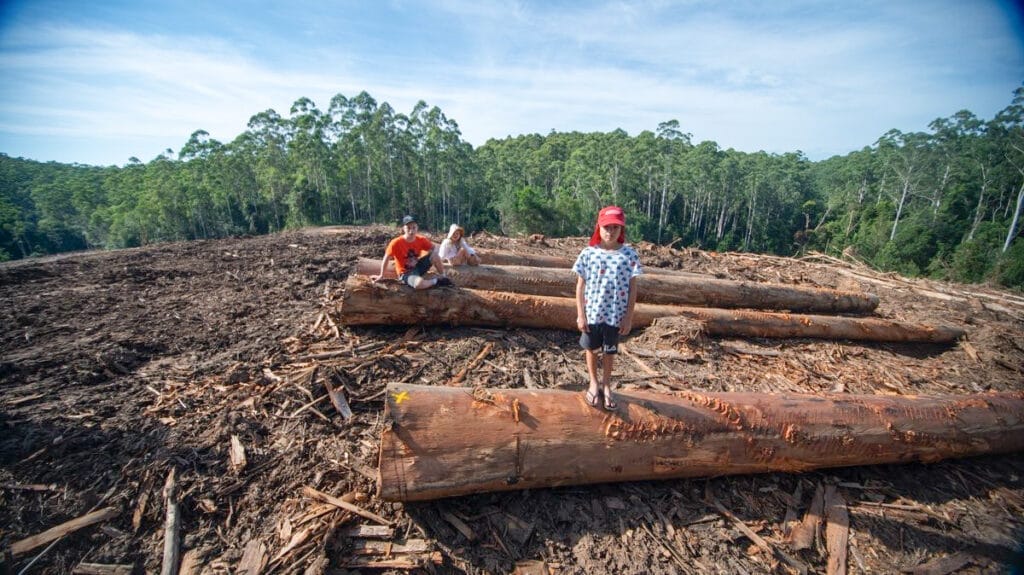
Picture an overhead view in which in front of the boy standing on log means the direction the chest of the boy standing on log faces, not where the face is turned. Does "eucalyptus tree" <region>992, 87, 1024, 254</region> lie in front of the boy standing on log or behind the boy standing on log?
behind

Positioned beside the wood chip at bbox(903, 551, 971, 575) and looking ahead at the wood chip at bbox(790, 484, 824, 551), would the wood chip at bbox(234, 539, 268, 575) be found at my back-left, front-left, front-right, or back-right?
front-left

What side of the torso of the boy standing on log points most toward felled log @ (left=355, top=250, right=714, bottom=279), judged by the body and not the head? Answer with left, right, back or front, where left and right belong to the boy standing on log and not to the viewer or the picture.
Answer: back

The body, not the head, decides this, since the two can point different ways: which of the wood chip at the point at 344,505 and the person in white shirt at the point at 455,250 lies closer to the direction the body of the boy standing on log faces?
the wood chip

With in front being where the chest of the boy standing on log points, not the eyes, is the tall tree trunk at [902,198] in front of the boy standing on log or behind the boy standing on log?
behind

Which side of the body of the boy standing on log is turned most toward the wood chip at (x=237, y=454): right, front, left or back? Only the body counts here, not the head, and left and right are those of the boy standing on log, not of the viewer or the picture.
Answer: right

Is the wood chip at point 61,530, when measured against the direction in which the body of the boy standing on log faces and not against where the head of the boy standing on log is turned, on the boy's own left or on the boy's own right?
on the boy's own right

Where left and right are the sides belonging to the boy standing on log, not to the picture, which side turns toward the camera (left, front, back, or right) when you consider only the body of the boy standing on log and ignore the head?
front

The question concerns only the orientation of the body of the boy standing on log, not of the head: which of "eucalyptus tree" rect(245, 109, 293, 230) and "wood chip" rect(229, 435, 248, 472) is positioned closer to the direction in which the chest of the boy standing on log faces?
the wood chip

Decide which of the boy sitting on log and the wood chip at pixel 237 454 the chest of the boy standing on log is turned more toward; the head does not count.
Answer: the wood chip

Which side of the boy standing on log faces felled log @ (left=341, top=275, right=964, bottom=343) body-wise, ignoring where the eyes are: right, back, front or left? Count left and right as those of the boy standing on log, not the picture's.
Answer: back

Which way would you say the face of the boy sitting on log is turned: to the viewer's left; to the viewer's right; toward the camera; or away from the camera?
toward the camera

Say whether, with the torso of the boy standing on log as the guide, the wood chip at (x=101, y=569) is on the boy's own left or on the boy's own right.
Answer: on the boy's own right

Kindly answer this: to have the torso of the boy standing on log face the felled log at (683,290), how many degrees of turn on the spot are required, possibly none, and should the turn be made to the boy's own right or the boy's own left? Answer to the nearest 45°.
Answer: approximately 180°

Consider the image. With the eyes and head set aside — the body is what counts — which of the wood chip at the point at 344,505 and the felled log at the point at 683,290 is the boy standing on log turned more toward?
the wood chip

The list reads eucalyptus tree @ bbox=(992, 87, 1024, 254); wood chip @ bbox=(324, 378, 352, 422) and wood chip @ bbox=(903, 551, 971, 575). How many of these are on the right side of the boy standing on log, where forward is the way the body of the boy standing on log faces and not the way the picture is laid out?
1

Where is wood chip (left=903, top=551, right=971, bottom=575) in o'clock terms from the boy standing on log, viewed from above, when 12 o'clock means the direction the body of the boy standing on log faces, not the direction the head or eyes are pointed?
The wood chip is roughly at 9 o'clock from the boy standing on log.

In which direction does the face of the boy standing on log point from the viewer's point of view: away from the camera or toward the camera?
toward the camera

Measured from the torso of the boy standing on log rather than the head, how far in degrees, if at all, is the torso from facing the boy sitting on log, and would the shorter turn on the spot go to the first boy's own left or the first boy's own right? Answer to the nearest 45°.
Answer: approximately 135° to the first boy's own right
